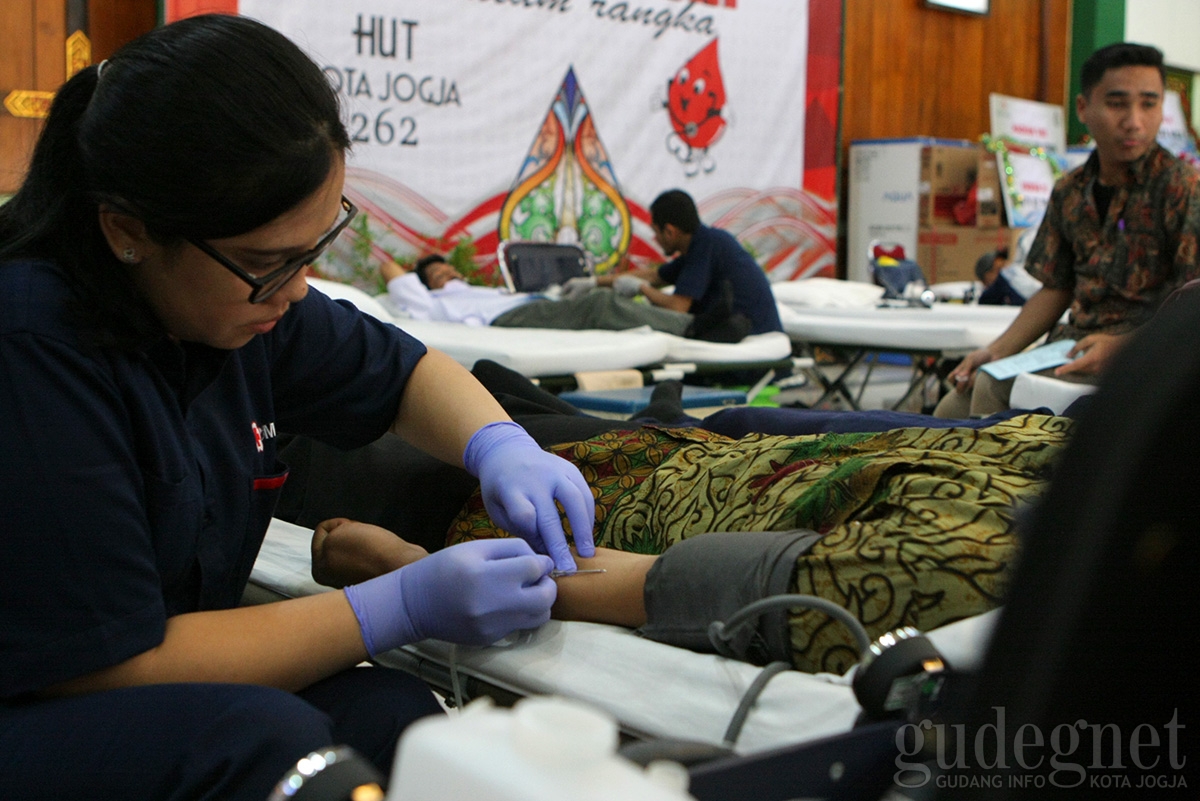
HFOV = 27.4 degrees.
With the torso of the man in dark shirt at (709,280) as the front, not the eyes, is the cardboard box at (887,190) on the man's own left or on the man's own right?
on the man's own right

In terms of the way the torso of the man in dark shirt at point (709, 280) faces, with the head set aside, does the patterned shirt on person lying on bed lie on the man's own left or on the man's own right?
on the man's own left

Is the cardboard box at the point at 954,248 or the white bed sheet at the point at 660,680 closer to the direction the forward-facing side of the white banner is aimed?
the white bed sheet

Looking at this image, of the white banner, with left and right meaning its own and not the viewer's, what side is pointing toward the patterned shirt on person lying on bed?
front

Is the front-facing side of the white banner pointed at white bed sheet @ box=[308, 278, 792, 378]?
yes

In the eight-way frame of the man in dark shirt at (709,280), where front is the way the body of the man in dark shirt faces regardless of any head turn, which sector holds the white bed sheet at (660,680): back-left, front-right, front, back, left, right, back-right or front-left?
left

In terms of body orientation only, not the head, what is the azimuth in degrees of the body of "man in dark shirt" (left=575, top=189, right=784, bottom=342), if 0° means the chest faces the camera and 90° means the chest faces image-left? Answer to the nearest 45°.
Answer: approximately 90°

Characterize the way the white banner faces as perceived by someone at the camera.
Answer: facing the viewer

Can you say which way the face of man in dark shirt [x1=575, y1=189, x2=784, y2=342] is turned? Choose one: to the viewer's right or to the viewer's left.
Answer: to the viewer's left

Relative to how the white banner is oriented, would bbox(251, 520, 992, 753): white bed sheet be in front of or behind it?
in front

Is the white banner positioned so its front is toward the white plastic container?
yes
